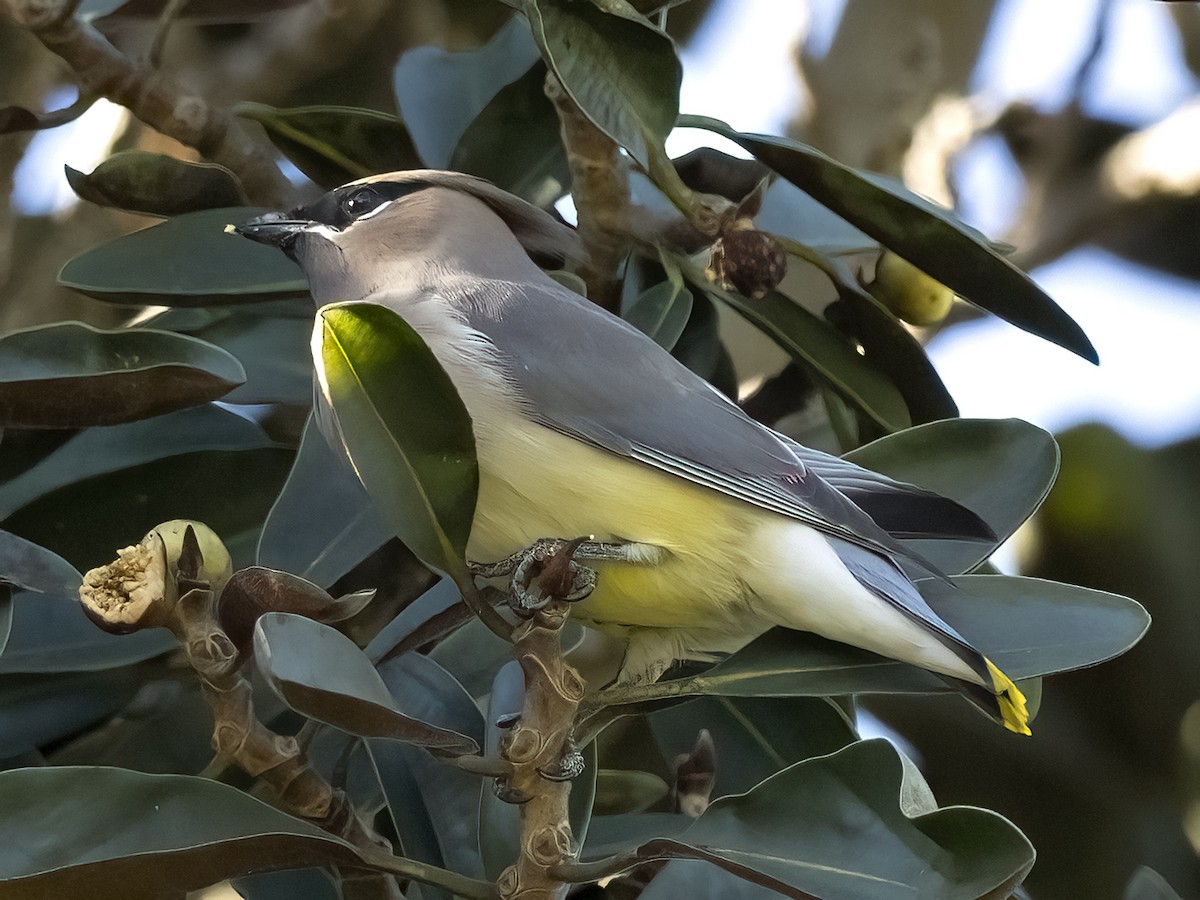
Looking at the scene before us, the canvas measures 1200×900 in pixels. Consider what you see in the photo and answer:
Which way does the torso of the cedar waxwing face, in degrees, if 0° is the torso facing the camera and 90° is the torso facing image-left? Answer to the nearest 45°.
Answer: approximately 90°

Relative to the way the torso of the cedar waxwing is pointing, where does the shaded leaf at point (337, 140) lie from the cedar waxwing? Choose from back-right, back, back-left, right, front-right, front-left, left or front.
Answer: front-right

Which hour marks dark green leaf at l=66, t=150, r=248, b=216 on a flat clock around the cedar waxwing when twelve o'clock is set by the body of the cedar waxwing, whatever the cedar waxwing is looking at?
The dark green leaf is roughly at 1 o'clock from the cedar waxwing.

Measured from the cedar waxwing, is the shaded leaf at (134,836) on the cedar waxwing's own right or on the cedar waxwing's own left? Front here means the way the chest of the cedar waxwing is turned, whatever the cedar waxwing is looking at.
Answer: on the cedar waxwing's own left

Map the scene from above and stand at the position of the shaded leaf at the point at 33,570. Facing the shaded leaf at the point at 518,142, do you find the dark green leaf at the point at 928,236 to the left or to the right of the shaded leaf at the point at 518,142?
right
